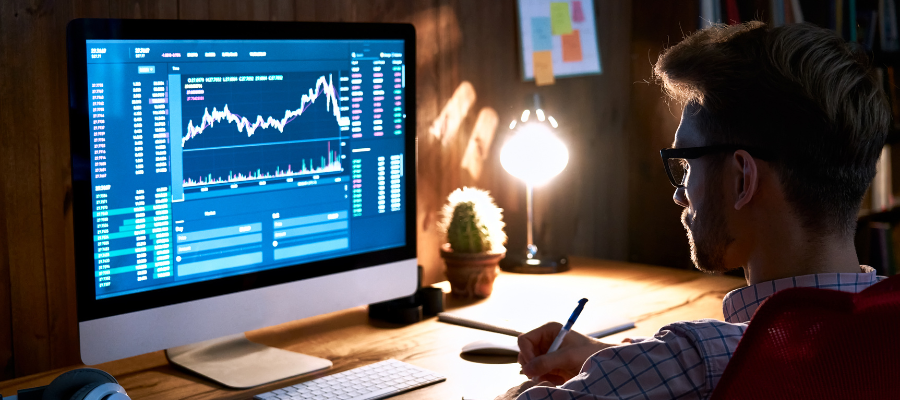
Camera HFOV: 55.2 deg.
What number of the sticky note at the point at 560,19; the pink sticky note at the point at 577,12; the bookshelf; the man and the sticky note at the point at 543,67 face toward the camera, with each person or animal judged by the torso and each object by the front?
4

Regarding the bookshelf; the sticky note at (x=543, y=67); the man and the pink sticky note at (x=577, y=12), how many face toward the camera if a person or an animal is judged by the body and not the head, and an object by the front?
3

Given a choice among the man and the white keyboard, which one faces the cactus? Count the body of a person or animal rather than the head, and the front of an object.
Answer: the man

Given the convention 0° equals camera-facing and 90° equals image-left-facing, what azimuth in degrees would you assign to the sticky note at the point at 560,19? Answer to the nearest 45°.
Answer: approximately 0°

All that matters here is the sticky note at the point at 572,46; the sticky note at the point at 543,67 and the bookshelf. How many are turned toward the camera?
3

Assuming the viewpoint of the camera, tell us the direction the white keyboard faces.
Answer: facing the viewer and to the right of the viewer

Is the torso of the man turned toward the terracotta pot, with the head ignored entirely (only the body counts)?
yes

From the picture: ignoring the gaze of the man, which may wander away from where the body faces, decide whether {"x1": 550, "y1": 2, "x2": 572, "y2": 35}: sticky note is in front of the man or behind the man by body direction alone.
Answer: in front

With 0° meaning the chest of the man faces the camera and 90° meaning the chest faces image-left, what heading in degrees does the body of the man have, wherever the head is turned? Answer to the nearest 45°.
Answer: approximately 135°

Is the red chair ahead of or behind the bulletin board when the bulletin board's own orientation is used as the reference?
ahead
